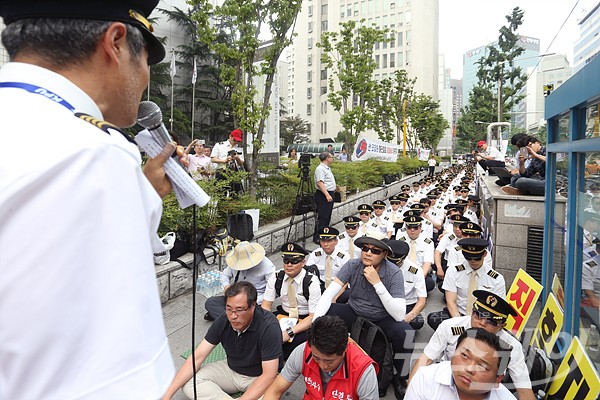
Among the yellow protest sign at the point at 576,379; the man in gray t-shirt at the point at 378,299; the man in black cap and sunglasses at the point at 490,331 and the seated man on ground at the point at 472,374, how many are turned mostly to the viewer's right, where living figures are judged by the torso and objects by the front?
0

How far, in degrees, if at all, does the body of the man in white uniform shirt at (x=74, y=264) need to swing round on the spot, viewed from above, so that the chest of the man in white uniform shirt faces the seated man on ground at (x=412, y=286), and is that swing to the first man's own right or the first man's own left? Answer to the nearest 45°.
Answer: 0° — they already face them

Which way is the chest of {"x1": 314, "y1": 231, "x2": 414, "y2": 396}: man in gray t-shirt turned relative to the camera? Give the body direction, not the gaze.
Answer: toward the camera

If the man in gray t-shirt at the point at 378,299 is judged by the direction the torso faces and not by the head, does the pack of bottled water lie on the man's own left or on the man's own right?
on the man's own right

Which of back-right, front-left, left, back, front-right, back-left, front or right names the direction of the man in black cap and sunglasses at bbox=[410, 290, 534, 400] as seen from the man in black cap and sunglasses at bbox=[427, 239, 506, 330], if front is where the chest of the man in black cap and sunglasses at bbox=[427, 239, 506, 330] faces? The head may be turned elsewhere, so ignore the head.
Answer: front

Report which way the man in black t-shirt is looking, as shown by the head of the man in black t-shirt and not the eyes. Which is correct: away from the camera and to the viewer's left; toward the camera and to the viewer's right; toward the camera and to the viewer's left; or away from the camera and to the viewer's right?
toward the camera and to the viewer's left

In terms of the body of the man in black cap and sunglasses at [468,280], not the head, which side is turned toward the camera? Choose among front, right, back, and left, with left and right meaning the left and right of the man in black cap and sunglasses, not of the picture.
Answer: front

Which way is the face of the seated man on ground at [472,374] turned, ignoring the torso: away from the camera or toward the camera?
toward the camera

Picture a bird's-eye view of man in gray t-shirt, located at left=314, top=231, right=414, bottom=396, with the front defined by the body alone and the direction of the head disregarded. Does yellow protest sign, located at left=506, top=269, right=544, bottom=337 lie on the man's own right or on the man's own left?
on the man's own left

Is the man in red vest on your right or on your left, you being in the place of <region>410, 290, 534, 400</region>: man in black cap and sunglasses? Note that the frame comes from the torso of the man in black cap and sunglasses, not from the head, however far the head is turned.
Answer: on your right

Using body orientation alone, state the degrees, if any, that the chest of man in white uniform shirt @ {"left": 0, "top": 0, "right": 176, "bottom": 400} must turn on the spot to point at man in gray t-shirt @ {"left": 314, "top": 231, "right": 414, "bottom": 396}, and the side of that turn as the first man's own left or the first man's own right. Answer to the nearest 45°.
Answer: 0° — they already face them

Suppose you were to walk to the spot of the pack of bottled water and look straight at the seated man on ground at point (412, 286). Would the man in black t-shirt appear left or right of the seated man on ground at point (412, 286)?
right

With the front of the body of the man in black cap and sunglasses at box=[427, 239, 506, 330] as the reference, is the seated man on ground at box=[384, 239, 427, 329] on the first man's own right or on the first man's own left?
on the first man's own right

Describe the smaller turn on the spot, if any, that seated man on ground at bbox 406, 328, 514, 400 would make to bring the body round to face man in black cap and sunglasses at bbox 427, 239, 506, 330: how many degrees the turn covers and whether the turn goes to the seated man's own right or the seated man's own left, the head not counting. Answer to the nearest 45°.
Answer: approximately 135° to the seated man's own right
